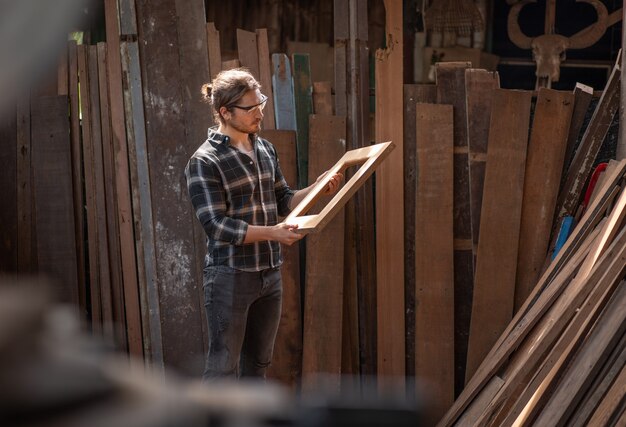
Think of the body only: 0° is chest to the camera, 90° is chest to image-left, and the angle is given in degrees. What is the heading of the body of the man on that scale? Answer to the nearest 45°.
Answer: approximately 315°

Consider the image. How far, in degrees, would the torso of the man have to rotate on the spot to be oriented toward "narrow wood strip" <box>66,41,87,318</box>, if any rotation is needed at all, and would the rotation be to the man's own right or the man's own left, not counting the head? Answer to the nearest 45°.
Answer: approximately 180°

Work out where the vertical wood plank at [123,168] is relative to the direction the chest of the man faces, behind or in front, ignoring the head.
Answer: behind

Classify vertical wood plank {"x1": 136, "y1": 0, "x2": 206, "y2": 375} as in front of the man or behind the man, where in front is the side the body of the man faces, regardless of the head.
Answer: behind

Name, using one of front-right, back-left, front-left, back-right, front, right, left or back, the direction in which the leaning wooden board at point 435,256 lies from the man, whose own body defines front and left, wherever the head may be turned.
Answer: left

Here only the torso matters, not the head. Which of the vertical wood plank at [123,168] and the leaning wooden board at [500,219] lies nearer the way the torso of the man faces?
the leaning wooden board

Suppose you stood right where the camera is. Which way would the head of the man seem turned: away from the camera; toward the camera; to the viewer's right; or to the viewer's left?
to the viewer's right

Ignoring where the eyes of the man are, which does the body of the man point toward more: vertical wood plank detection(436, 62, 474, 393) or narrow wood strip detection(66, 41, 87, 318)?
the vertical wood plank

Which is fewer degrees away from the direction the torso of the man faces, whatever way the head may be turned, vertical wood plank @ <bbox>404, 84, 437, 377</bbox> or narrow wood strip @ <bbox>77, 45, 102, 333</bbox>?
the vertical wood plank

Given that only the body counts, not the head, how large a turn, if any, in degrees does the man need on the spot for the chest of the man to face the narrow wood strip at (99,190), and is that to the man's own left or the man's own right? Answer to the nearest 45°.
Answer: approximately 180°

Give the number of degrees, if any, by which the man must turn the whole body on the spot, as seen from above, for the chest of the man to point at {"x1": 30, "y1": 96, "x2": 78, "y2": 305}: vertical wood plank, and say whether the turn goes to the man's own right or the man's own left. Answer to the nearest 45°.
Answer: approximately 180°
